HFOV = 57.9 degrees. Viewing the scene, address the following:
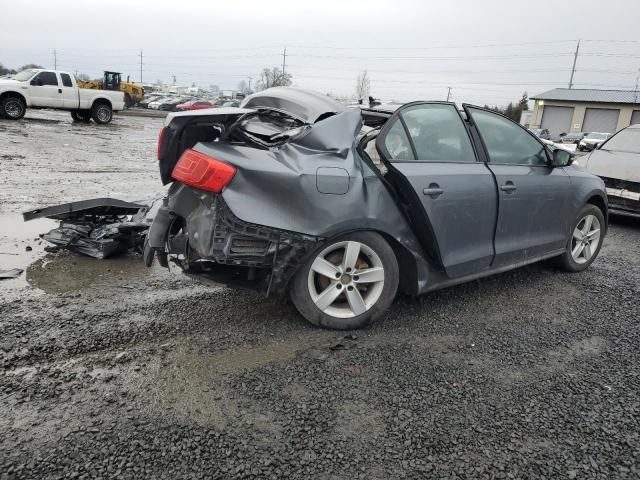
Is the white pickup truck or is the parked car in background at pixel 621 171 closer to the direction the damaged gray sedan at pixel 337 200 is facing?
the parked car in background

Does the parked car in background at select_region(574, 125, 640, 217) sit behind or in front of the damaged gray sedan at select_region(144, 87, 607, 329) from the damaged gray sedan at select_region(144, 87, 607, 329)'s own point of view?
in front

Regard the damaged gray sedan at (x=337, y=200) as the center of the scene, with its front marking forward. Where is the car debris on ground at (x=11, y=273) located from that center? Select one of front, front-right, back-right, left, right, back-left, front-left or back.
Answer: back-left

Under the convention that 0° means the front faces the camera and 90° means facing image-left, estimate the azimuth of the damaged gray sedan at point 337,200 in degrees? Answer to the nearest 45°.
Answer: approximately 225°

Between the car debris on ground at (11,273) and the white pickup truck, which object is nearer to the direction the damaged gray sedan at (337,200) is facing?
the white pickup truck

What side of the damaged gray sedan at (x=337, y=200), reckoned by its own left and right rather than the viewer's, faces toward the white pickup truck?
left

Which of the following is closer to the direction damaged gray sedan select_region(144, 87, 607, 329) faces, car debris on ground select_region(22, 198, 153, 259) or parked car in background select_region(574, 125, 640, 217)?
the parked car in background

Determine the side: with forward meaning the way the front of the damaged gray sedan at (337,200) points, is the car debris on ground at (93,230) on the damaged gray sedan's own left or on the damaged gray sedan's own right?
on the damaged gray sedan's own left
